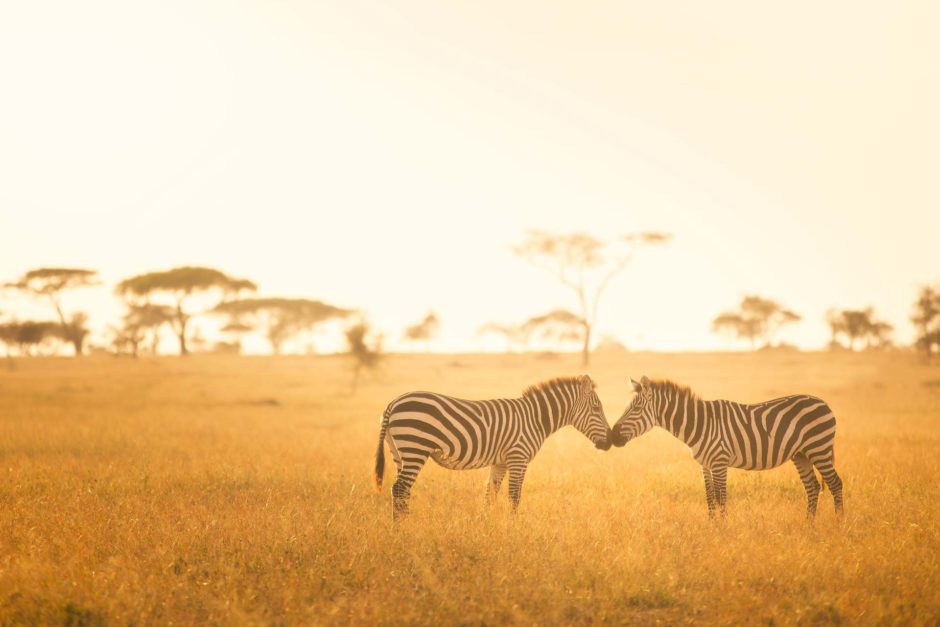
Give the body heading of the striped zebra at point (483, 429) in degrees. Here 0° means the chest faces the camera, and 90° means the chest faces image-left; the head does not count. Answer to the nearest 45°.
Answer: approximately 270°

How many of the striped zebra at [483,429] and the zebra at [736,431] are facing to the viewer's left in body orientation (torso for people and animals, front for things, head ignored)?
1

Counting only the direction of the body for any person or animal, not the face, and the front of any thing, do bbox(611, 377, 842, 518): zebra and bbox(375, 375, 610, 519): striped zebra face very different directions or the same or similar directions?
very different directions

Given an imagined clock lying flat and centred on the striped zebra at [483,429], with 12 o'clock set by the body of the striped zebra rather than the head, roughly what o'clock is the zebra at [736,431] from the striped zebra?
The zebra is roughly at 12 o'clock from the striped zebra.

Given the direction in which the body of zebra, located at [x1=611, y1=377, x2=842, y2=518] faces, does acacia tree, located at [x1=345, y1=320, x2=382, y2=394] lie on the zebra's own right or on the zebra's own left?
on the zebra's own right

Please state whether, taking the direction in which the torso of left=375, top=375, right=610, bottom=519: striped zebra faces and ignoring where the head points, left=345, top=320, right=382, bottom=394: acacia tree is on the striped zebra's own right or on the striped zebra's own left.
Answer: on the striped zebra's own left

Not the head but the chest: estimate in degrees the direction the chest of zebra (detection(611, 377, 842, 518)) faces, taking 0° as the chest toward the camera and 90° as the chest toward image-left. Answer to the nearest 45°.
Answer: approximately 90°
